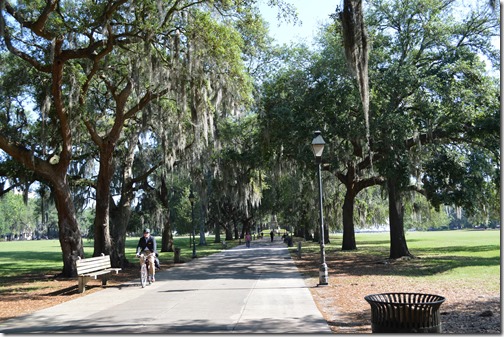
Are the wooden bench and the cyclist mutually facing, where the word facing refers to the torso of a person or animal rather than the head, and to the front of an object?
no

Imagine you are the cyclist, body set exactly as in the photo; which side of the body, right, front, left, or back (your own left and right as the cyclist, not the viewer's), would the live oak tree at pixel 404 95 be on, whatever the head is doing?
left

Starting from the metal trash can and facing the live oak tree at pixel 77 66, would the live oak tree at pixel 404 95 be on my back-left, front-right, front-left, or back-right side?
front-right

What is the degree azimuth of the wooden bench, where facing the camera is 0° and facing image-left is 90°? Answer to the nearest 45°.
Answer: approximately 315°

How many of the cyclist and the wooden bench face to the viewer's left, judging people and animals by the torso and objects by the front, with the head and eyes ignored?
0

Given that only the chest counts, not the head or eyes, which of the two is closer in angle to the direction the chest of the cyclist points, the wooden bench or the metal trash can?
the metal trash can

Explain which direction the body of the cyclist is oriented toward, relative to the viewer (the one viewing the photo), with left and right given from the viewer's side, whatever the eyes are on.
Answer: facing the viewer

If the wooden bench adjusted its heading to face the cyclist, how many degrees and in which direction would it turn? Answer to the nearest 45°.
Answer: approximately 45° to its left

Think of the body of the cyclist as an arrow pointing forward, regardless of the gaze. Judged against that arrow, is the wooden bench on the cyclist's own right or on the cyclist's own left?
on the cyclist's own right
